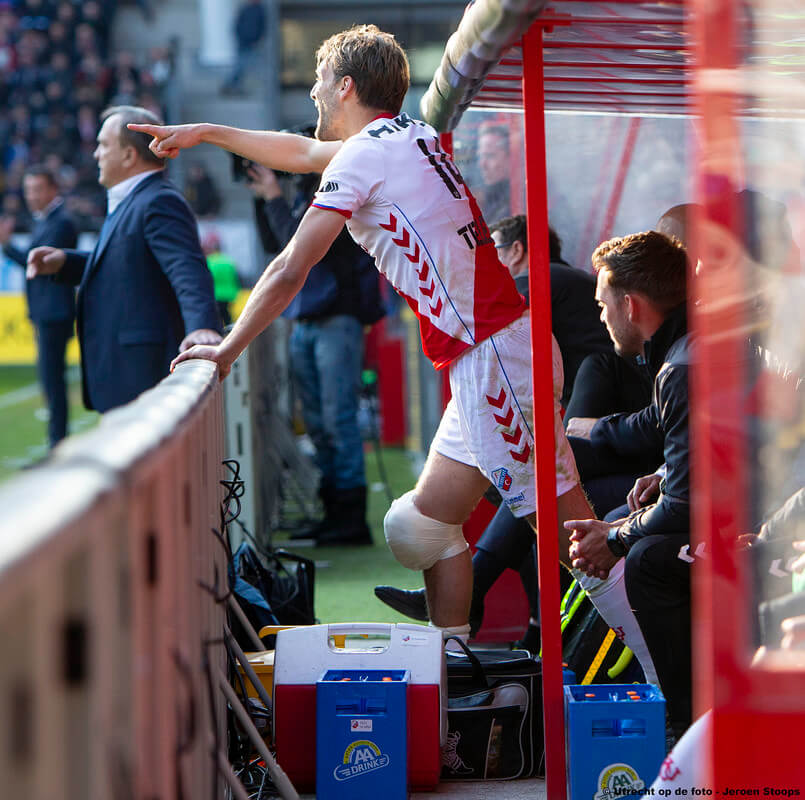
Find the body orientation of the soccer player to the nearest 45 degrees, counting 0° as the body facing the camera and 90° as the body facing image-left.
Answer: approximately 90°

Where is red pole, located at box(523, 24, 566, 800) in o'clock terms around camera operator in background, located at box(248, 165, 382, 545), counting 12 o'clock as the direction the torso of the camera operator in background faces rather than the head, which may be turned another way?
The red pole is roughly at 9 o'clock from the camera operator in background.

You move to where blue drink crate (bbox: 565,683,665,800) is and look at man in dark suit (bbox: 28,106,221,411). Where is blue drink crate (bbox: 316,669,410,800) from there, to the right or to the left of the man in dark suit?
left

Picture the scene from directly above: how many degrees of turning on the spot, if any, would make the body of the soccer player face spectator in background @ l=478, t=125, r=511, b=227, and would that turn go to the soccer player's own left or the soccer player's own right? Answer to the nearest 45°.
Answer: approximately 90° to the soccer player's own right

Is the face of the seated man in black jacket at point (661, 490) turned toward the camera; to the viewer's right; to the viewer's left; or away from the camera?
to the viewer's left

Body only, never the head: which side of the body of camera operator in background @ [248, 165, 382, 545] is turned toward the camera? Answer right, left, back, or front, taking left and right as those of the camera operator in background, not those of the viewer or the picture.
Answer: left
